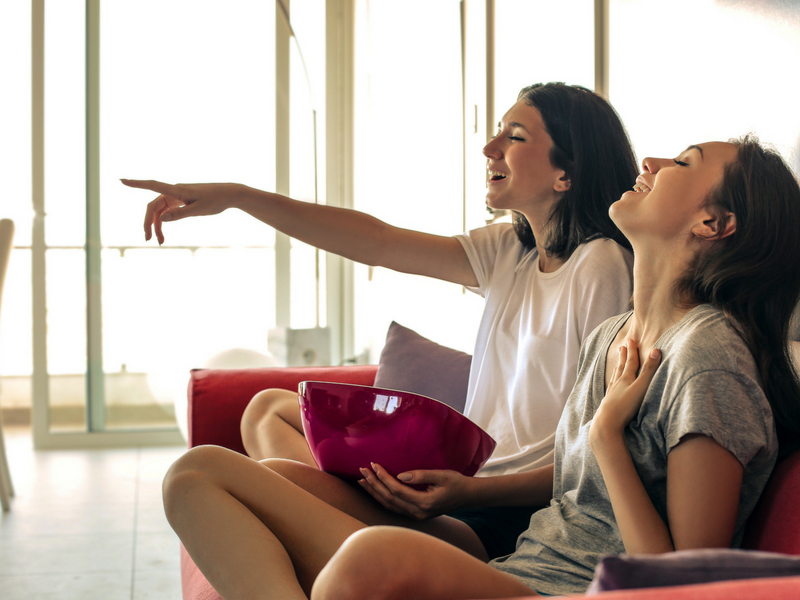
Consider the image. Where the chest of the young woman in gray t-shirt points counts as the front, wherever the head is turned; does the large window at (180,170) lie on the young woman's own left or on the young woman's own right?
on the young woman's own right

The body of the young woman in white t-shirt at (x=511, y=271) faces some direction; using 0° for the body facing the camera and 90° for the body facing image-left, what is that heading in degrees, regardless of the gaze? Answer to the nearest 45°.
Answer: approximately 45°

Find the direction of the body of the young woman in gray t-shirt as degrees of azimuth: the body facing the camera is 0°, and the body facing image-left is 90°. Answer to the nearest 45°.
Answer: approximately 90°

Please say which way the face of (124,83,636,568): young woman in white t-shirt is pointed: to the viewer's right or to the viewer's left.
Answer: to the viewer's left

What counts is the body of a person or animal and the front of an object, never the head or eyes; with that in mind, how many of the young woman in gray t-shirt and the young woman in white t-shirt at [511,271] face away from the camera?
0

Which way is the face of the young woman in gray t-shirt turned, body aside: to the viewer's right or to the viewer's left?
to the viewer's left

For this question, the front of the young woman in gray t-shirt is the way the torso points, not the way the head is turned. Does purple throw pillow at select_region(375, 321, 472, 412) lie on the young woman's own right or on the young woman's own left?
on the young woman's own right
